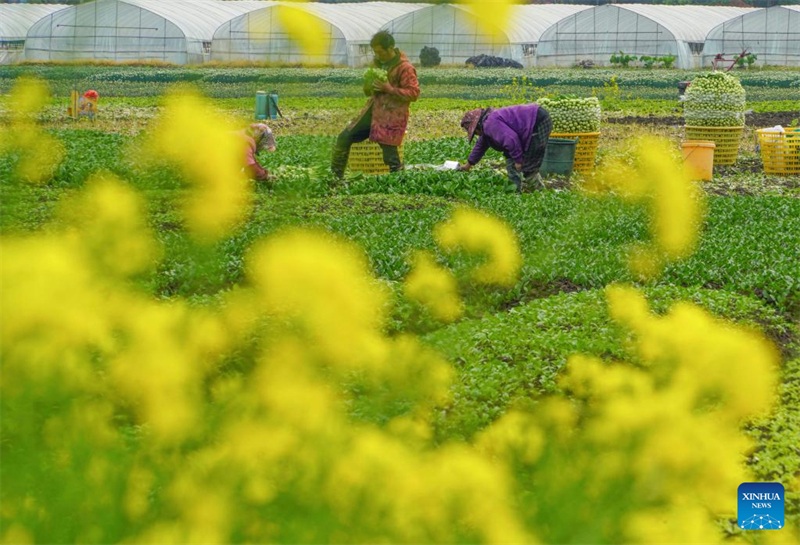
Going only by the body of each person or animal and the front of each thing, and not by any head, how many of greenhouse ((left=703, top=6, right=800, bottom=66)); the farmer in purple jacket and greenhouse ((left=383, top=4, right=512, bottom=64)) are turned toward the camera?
2

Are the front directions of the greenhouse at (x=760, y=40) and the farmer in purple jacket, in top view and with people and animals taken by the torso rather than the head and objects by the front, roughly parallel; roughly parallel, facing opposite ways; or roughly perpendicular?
roughly perpendicular

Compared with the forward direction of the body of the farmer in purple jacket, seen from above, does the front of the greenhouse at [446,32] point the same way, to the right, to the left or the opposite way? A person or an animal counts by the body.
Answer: to the left

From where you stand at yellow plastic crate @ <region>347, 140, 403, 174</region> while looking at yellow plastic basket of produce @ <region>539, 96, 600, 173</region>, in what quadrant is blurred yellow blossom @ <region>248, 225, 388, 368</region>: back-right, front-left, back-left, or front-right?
back-right

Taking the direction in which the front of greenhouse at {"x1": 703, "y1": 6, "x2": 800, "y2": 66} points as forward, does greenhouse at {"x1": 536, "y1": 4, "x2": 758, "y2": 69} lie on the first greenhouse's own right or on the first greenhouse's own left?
on the first greenhouse's own right

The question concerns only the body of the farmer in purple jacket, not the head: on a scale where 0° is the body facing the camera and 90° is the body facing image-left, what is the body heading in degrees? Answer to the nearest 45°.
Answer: approximately 90°
